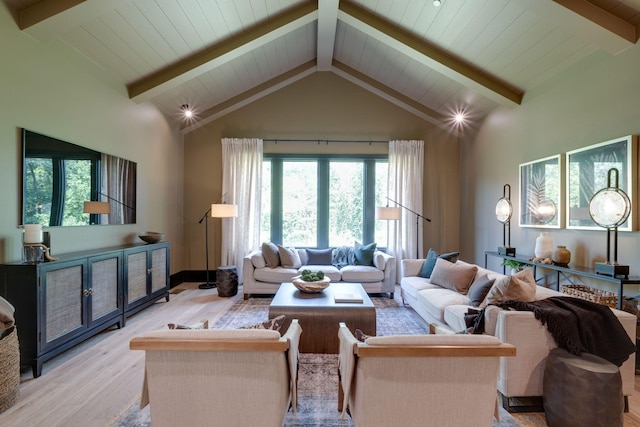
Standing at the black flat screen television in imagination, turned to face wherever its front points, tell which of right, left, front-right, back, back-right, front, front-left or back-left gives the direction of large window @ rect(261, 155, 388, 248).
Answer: front-left

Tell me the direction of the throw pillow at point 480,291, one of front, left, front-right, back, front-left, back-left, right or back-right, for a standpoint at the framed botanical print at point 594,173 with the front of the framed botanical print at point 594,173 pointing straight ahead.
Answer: front

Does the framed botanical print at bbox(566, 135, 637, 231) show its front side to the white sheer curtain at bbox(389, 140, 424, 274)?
no

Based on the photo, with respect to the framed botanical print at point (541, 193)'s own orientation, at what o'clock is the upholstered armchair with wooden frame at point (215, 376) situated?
The upholstered armchair with wooden frame is roughly at 11 o'clock from the framed botanical print.

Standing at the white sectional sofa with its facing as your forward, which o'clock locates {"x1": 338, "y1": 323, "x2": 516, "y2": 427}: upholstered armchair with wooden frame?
The upholstered armchair with wooden frame is roughly at 11 o'clock from the white sectional sofa.

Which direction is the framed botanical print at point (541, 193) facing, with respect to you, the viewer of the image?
facing the viewer and to the left of the viewer

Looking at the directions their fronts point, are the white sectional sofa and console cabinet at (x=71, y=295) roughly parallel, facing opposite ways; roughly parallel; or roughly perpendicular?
roughly parallel, facing opposite ways

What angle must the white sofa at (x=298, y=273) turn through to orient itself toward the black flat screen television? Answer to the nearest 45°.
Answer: approximately 45° to its right

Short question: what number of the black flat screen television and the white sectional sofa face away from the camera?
0

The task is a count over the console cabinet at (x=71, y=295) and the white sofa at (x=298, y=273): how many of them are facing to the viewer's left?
0

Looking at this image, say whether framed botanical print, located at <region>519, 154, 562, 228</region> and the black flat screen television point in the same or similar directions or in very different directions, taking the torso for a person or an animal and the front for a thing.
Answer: very different directions

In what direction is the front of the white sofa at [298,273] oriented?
toward the camera

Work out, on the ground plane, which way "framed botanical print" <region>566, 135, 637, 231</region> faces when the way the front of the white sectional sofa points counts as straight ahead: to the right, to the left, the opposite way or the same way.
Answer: the same way

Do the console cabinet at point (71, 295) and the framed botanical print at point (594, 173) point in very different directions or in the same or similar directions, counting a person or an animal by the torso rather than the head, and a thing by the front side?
very different directions

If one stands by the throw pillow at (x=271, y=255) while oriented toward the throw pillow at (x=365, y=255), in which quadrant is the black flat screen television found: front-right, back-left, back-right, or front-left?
back-right

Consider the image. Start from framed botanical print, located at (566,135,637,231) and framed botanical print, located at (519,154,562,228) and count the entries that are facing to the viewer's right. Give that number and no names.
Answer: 0

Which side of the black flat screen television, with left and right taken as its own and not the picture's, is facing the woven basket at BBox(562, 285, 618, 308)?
front

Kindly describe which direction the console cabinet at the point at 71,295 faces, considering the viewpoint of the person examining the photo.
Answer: facing the viewer and to the right of the viewer

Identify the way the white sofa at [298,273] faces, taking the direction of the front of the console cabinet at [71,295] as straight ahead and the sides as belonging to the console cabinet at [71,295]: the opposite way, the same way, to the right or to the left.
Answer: to the right

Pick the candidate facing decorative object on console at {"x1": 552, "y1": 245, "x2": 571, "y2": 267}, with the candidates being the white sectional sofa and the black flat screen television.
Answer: the black flat screen television

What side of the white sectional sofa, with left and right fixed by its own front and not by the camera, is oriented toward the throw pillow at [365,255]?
right
